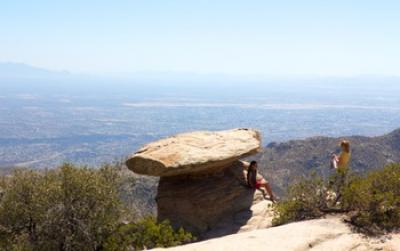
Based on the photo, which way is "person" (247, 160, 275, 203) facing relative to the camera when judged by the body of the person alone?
to the viewer's right

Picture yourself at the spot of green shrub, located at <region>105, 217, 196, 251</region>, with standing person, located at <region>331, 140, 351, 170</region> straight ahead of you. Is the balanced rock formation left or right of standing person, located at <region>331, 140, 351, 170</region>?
left

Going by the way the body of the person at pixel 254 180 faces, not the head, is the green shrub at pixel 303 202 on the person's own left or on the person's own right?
on the person's own right
